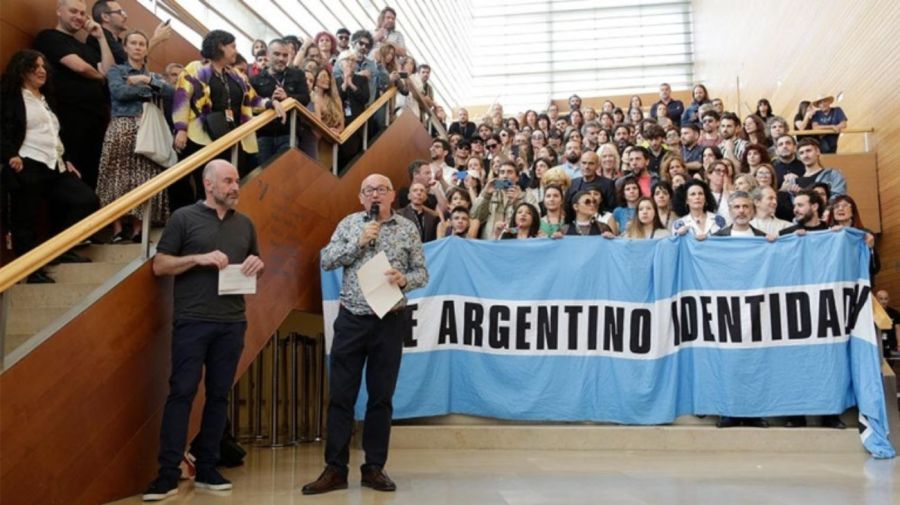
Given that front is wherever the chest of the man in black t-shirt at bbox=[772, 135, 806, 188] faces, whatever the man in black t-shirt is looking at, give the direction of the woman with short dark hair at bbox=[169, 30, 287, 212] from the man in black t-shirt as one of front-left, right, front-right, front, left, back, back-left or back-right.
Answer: front-right

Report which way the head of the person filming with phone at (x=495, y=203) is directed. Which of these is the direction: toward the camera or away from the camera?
toward the camera

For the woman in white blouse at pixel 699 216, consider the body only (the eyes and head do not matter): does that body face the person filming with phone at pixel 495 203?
no

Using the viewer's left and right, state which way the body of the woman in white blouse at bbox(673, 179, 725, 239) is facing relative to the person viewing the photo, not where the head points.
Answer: facing the viewer

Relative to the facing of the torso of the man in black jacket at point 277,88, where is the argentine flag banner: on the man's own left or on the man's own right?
on the man's own left

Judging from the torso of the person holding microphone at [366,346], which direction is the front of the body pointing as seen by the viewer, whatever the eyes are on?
toward the camera

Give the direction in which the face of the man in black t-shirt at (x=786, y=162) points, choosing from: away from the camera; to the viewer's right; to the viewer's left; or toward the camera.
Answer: toward the camera

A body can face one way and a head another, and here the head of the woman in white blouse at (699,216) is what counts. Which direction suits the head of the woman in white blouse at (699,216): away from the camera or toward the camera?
toward the camera

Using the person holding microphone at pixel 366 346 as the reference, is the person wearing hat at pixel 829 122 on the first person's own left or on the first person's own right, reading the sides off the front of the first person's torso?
on the first person's own left

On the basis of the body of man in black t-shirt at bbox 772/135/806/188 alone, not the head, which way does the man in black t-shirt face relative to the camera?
toward the camera

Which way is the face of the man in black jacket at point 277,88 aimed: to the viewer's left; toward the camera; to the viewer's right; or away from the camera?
toward the camera

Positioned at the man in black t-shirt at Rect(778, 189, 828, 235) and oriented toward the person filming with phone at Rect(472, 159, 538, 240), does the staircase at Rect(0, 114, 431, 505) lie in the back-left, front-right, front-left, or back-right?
front-left

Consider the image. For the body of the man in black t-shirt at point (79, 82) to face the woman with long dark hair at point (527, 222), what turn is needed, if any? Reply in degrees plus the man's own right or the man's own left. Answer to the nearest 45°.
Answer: approximately 45° to the man's own left

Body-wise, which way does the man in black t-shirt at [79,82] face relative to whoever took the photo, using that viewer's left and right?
facing the viewer and to the right of the viewer
